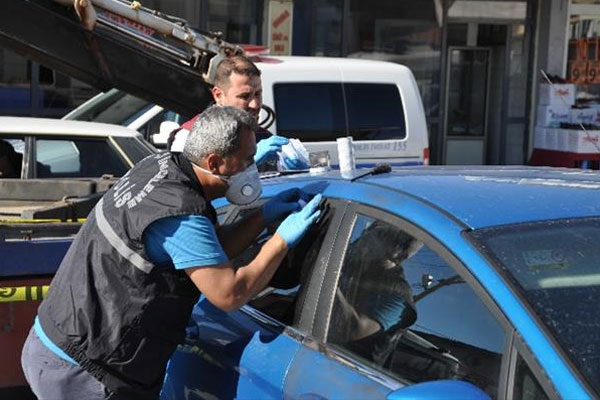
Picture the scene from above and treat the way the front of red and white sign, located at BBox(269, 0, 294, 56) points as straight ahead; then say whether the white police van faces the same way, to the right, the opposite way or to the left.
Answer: to the right

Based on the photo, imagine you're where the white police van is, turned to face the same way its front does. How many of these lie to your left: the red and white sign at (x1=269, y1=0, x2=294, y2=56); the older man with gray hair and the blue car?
2

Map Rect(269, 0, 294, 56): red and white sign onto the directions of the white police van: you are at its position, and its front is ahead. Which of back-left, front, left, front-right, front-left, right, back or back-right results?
right

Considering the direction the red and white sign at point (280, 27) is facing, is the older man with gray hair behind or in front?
in front

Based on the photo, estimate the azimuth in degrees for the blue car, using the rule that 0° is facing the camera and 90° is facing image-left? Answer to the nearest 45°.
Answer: approximately 315°

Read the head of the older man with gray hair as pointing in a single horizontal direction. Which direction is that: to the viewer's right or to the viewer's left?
to the viewer's right

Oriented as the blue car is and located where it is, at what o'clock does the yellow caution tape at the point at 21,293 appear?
The yellow caution tape is roughly at 6 o'clock from the blue car.

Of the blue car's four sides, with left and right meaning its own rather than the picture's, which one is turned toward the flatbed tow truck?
back

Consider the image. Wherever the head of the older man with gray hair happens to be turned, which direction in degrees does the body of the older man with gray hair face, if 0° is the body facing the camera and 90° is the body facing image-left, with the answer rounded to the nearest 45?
approximately 270°

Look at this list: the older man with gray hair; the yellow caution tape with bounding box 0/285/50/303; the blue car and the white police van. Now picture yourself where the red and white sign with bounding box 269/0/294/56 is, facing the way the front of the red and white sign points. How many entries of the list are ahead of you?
4

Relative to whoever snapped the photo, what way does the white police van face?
facing to the left of the viewer
